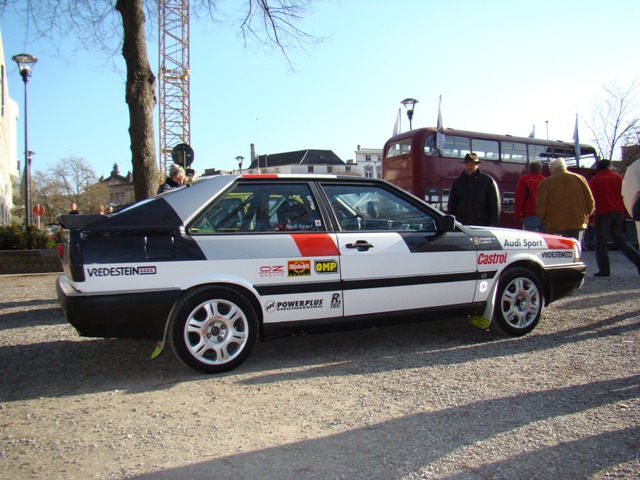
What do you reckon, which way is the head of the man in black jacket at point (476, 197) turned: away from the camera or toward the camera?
toward the camera

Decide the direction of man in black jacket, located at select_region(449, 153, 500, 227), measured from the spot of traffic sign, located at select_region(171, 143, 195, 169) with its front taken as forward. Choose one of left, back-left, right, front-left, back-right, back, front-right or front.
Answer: back-right

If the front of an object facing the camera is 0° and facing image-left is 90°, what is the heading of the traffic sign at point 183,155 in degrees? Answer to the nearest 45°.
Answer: approximately 180°

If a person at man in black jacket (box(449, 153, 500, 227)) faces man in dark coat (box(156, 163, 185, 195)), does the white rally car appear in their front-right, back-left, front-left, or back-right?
front-left

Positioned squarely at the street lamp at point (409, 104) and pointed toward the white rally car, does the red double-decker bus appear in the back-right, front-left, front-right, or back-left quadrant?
front-left

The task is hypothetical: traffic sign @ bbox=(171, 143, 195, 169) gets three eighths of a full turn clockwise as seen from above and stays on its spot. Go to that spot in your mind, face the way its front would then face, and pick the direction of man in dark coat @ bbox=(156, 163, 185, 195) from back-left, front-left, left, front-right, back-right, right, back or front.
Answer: front-right

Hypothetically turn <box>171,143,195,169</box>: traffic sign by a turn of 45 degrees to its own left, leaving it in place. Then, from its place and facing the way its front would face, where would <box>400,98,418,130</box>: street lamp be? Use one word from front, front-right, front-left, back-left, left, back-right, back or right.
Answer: right

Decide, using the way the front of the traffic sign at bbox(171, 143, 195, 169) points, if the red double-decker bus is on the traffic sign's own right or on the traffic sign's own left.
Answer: on the traffic sign's own right
